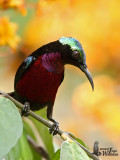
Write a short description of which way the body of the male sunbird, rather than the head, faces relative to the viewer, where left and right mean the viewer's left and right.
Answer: facing the viewer and to the right of the viewer
